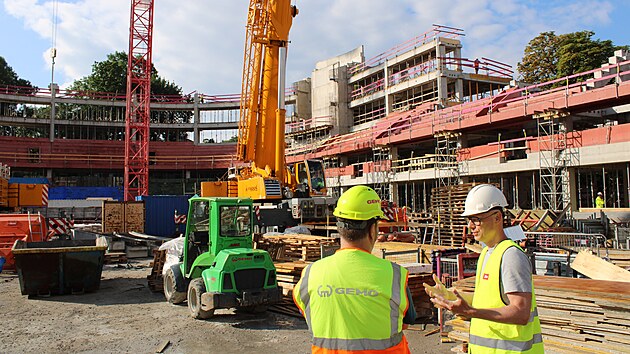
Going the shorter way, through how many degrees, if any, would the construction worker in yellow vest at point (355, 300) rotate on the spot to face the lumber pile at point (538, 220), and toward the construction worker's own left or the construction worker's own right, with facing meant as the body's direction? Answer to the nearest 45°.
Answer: approximately 45° to the construction worker's own right

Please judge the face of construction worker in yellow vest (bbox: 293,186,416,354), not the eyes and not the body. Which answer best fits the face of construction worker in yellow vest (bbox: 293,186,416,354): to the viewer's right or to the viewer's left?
to the viewer's right

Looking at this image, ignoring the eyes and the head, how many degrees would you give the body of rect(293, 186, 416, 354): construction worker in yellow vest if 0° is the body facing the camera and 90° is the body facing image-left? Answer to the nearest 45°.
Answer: approximately 180°

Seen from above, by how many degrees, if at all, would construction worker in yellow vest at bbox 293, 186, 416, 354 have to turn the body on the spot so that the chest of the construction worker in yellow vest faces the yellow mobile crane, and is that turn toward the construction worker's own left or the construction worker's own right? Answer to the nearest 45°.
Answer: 0° — they already face it
